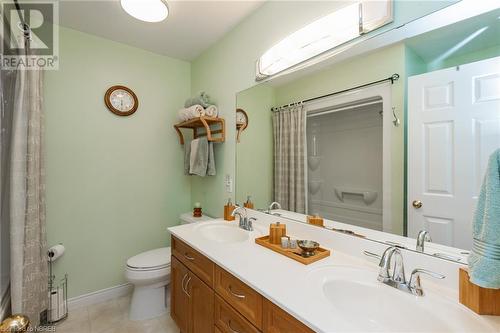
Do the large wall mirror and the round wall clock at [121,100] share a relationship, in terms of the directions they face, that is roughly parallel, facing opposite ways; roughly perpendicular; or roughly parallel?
roughly perpendicular

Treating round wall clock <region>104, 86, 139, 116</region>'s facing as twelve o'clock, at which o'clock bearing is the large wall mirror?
The large wall mirror is roughly at 11 o'clock from the round wall clock.

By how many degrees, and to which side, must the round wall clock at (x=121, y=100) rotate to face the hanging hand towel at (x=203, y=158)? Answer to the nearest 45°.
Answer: approximately 45° to its left
